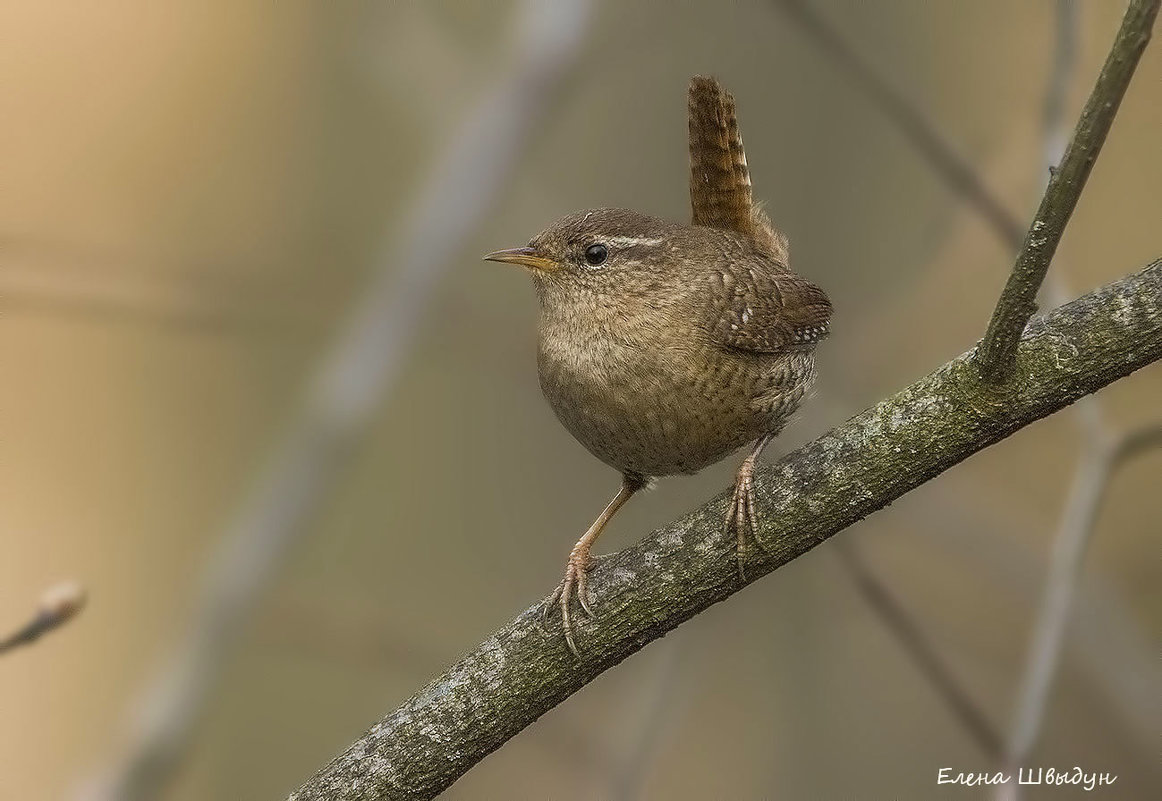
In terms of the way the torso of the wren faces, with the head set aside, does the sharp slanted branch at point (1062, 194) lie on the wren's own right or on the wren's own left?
on the wren's own left

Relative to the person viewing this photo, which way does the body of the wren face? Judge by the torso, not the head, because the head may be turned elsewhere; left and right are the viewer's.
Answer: facing the viewer and to the left of the viewer

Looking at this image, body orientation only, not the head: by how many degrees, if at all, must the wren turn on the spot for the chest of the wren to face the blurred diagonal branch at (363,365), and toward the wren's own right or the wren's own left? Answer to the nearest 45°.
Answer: approximately 90° to the wren's own right

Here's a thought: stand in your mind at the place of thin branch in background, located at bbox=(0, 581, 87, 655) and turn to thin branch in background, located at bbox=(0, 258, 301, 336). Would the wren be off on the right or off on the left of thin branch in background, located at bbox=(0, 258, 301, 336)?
right

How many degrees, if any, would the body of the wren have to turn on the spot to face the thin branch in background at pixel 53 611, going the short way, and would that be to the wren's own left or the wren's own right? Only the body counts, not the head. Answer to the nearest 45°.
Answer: approximately 90° to the wren's own right

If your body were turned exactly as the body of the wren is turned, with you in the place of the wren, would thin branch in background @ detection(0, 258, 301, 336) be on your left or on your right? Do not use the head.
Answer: on your right
